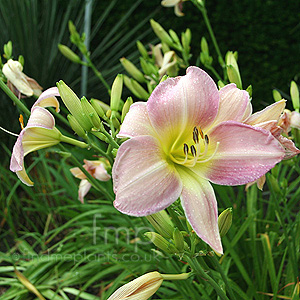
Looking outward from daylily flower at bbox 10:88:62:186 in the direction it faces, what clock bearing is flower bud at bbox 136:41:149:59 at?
The flower bud is roughly at 4 o'clock from the daylily flower.

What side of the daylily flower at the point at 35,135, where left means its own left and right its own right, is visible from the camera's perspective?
left

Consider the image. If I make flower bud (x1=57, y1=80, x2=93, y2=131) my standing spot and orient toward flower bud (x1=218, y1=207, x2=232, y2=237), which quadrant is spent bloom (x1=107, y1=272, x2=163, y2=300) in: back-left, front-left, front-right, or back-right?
front-right
